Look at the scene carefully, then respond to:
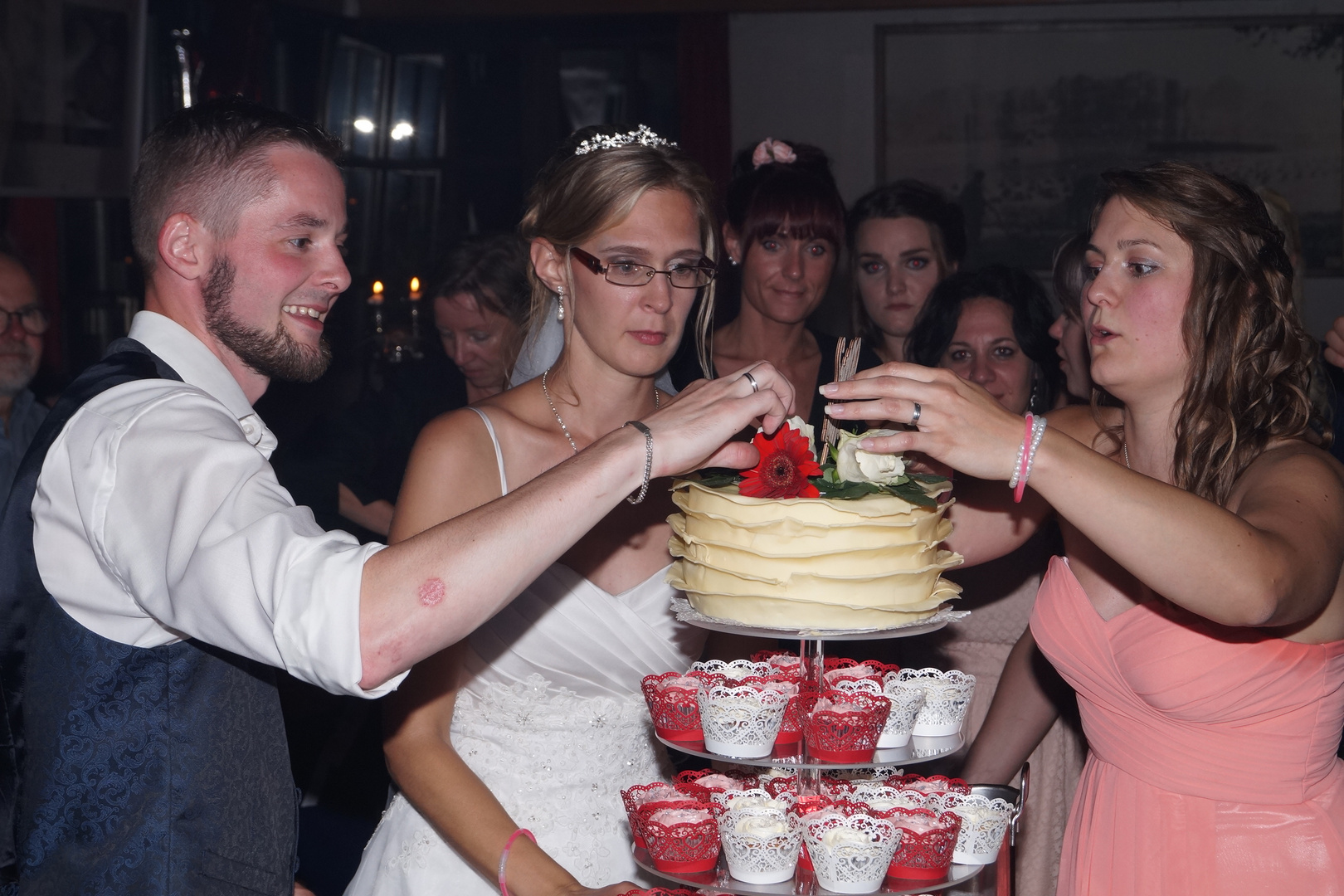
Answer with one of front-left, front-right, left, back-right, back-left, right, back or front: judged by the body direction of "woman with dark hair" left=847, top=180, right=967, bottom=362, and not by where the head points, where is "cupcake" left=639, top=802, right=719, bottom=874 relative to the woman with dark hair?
front

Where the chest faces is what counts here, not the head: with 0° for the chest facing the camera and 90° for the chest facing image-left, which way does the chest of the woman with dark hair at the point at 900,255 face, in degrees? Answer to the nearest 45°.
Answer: approximately 0°

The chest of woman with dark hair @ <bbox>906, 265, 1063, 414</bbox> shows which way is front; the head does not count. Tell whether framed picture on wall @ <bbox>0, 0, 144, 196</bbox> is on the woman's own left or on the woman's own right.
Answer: on the woman's own right

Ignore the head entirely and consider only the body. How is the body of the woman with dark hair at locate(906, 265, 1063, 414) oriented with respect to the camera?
toward the camera

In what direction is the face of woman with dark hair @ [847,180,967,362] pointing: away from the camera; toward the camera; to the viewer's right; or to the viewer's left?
toward the camera

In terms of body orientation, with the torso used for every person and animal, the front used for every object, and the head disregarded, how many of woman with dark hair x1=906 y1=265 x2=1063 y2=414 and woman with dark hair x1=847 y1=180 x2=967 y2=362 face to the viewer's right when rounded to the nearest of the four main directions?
0

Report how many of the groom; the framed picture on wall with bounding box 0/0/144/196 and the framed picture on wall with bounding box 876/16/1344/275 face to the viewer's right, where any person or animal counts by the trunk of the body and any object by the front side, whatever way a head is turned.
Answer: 1

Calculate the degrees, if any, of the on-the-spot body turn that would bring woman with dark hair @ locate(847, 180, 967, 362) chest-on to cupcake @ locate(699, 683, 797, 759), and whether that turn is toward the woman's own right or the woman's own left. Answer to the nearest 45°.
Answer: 0° — they already face it

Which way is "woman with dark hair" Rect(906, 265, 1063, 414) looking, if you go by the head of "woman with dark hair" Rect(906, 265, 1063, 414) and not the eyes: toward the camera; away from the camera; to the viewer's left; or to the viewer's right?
toward the camera

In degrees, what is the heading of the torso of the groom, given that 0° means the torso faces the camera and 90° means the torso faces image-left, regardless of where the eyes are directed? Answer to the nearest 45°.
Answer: approximately 270°

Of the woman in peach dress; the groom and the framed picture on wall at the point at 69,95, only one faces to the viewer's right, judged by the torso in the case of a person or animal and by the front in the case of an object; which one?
the groom

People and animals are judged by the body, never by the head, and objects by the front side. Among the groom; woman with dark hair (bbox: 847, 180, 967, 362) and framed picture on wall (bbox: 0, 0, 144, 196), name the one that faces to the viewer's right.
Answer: the groom

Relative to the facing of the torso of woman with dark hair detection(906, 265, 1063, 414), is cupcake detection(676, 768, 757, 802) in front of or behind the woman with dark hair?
in front

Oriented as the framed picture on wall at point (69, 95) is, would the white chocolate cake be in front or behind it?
in front

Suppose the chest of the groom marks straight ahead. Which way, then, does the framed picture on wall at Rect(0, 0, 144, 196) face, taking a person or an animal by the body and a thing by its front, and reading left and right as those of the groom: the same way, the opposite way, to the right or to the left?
to the right

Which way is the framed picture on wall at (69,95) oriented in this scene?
toward the camera

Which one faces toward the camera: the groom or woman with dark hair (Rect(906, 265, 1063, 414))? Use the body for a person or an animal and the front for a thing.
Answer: the woman with dark hair

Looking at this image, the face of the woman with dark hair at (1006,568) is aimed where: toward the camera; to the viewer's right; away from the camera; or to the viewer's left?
toward the camera
